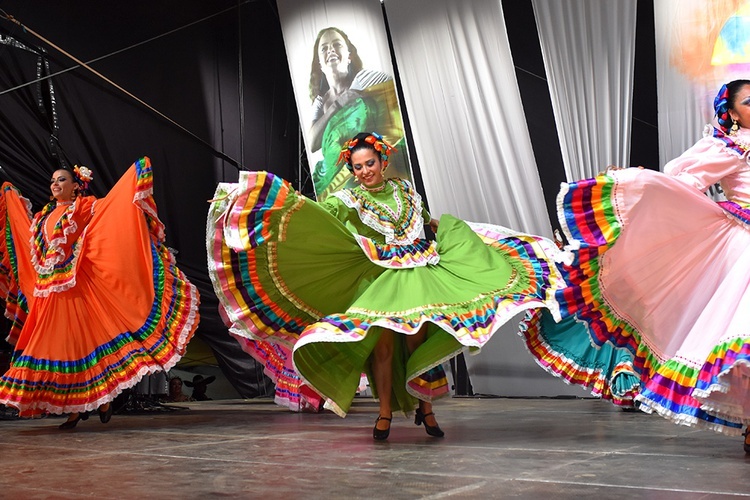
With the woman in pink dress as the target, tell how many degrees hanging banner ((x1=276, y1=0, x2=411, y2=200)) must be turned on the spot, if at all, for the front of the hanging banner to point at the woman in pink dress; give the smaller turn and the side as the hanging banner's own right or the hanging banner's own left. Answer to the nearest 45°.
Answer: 0° — it already faces them

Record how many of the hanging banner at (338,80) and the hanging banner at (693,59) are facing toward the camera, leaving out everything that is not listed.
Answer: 2

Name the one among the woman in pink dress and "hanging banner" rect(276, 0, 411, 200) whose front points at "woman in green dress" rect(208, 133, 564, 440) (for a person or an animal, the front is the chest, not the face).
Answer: the hanging banner

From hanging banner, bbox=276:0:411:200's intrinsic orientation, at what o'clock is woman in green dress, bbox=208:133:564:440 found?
The woman in green dress is roughly at 12 o'clock from the hanging banner.

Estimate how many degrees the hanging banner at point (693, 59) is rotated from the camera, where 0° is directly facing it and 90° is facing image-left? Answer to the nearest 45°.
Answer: approximately 0°

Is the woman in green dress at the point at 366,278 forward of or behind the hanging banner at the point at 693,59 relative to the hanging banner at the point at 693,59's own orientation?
forward

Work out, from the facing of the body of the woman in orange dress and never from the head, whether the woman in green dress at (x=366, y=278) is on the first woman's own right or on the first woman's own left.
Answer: on the first woman's own left

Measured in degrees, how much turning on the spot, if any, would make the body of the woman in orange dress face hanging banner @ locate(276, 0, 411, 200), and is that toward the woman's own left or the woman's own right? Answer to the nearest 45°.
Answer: approximately 180°

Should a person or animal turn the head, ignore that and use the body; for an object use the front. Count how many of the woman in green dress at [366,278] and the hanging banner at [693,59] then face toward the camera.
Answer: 2

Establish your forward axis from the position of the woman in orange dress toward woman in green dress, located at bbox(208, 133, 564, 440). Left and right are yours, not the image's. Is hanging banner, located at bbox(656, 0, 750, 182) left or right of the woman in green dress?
left

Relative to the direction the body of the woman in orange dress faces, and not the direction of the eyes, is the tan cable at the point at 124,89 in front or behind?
behind

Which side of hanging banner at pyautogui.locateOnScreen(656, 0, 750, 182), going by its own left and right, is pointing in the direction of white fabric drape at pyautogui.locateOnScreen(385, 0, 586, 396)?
right
